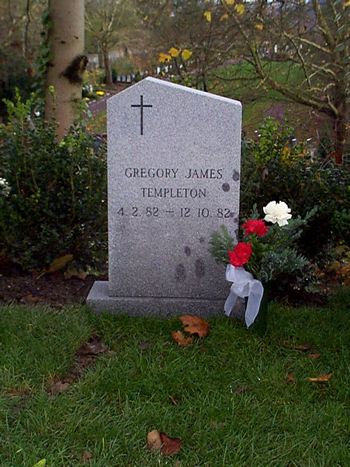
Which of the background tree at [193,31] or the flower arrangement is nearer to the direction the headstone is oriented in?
the flower arrangement

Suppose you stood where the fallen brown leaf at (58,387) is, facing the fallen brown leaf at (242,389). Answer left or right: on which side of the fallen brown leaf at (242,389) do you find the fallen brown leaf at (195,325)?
left

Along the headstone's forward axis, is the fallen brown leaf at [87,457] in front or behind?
in front

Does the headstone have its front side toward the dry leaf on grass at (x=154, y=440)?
yes

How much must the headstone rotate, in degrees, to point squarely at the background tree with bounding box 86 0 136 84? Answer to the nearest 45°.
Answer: approximately 180°

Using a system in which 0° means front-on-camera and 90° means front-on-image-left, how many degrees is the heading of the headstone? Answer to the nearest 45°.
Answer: approximately 0°

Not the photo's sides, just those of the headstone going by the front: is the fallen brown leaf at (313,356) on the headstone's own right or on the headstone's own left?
on the headstone's own left

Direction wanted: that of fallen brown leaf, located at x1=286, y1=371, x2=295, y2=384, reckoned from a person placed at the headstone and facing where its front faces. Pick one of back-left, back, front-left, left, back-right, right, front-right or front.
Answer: front-left

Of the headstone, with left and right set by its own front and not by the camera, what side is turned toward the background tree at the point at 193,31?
back

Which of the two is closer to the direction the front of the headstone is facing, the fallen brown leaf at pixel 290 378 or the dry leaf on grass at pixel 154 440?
the dry leaf on grass
